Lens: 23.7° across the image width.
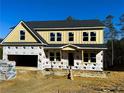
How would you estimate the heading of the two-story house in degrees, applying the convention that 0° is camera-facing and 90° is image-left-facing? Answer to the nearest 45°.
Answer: approximately 0°
